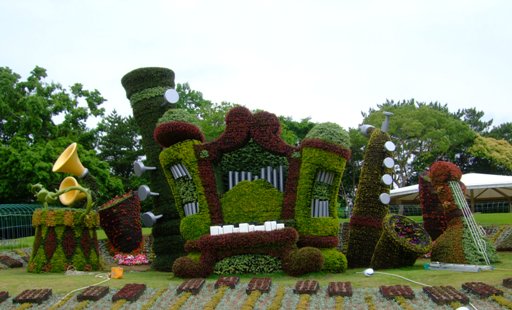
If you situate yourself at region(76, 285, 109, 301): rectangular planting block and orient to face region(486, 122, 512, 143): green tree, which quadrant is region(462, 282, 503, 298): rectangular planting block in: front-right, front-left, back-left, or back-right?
front-right

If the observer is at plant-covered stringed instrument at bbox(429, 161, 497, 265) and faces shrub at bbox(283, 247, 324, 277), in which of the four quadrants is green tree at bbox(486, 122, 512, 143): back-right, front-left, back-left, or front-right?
back-right

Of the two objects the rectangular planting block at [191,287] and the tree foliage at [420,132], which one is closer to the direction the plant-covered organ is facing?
the rectangular planting block

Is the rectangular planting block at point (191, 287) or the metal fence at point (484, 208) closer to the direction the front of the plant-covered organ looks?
the rectangular planting block

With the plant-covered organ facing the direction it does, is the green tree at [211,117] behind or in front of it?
behind

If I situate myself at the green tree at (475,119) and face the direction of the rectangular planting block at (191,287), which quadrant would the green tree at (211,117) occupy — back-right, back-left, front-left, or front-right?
front-right

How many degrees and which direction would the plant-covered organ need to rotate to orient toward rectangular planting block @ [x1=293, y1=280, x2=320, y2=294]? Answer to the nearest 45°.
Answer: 0° — it already faces it

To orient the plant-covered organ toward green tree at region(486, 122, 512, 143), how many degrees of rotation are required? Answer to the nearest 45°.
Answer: approximately 135° to its left

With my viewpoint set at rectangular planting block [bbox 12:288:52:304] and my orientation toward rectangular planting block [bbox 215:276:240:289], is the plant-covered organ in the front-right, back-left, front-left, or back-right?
front-left

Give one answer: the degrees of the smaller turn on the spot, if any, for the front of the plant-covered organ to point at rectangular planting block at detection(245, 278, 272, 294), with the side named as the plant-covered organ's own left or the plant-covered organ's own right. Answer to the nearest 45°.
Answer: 0° — it already faces it

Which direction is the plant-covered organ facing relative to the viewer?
toward the camera

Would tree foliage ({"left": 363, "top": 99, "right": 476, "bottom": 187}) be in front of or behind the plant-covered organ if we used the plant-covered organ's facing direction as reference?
behind

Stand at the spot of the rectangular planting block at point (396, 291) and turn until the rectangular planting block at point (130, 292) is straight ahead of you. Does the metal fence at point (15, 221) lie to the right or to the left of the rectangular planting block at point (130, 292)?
right

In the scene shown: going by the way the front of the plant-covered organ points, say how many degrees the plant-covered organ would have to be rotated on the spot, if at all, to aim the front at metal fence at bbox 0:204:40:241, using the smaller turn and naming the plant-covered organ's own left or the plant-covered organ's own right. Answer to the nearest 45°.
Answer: approximately 135° to the plant-covered organ's own right

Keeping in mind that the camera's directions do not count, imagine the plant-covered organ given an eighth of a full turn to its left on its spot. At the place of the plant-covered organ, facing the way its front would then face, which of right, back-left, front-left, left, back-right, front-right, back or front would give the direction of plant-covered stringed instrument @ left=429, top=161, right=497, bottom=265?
front-left

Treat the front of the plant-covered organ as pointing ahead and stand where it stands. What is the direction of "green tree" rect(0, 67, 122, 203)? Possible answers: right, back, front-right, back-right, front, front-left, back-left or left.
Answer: back-right

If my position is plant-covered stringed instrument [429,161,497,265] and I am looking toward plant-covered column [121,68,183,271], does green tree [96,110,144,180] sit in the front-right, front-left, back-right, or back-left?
front-right

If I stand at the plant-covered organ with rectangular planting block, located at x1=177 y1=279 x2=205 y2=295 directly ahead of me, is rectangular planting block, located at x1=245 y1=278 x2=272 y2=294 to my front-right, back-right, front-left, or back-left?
front-left

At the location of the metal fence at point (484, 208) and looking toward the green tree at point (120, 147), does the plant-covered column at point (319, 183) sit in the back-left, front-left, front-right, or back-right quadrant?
front-left

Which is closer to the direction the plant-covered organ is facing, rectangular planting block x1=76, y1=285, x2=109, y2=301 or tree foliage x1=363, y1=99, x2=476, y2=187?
the rectangular planting block
